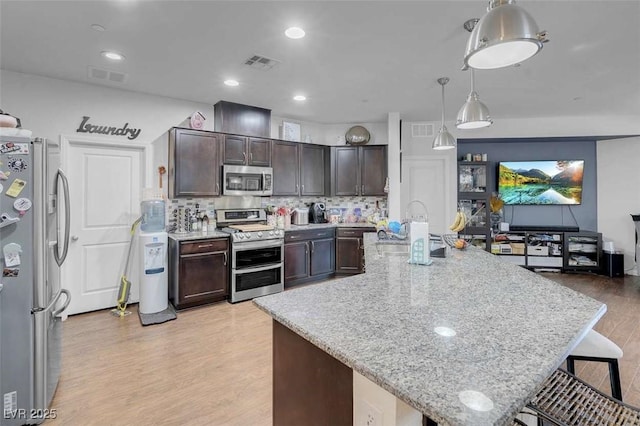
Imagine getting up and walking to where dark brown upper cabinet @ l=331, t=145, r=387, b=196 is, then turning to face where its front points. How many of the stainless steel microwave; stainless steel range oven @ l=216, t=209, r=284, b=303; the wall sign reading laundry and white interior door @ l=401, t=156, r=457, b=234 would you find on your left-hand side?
1

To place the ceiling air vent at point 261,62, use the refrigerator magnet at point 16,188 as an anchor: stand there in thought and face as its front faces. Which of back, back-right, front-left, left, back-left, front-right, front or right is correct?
left

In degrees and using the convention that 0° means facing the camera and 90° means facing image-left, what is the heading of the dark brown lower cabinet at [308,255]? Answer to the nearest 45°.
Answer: approximately 315°

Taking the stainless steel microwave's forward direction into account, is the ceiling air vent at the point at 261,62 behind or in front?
in front

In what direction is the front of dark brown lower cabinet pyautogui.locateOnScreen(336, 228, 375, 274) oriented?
toward the camera

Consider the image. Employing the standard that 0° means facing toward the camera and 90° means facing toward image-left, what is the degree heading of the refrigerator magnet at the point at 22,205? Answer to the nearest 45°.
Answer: approximately 0°

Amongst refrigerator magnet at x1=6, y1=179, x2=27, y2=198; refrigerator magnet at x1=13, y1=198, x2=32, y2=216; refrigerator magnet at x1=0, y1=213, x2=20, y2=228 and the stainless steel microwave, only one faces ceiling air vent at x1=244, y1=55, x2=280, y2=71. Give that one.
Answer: the stainless steel microwave

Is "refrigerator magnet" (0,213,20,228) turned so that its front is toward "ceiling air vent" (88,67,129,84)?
no

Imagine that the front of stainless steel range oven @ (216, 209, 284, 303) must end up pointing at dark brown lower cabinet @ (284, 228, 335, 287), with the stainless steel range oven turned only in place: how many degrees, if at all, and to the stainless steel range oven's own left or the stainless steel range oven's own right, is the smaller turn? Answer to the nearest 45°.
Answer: approximately 90° to the stainless steel range oven's own left

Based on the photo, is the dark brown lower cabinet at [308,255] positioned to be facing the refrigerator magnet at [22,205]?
no

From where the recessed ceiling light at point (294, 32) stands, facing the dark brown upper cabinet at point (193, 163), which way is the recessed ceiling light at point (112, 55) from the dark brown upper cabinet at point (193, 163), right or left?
left

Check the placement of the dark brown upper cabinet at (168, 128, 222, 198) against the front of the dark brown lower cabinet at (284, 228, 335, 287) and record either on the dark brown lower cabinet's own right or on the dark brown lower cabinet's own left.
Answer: on the dark brown lower cabinet's own right

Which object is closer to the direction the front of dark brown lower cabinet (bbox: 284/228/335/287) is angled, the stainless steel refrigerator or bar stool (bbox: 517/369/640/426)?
the bar stool

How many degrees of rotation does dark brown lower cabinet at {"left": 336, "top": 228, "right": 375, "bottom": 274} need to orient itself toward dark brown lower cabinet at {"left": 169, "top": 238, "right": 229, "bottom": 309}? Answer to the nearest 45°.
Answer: approximately 45° to its right

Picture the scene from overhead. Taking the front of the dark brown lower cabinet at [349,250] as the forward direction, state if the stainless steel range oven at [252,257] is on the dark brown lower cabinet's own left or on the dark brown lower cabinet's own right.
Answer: on the dark brown lower cabinet's own right

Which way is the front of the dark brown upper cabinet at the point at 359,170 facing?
toward the camera

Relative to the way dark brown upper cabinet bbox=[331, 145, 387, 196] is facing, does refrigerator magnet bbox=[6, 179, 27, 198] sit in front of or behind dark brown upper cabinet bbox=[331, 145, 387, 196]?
in front
